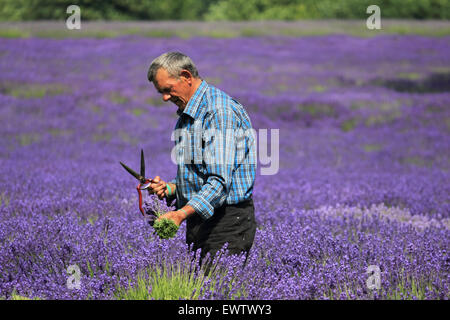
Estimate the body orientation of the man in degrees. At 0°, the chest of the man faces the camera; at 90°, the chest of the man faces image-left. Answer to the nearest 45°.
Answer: approximately 90°

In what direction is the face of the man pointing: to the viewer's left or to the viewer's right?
to the viewer's left
